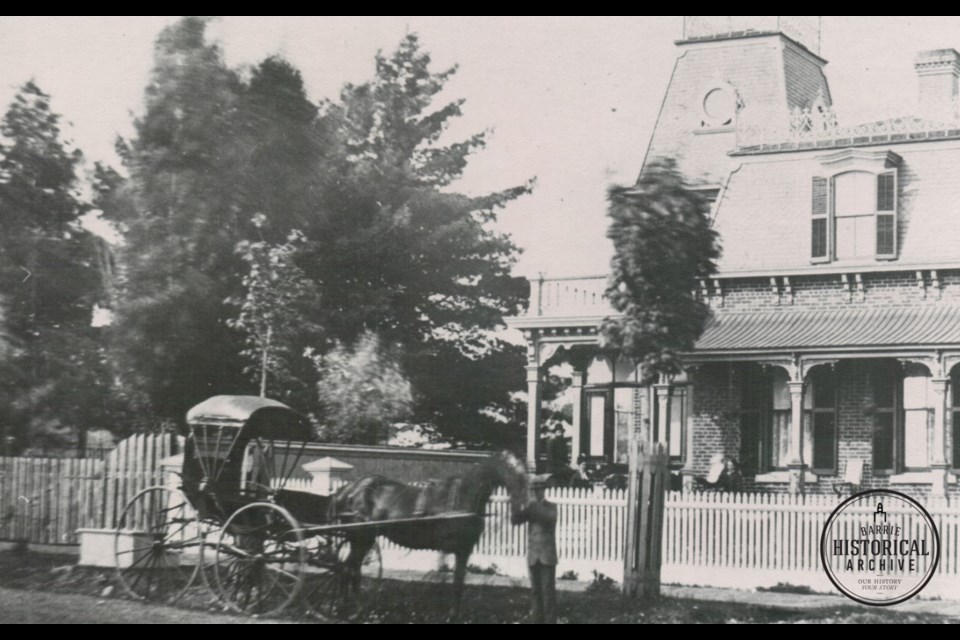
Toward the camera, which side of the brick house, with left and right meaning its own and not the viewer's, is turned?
front

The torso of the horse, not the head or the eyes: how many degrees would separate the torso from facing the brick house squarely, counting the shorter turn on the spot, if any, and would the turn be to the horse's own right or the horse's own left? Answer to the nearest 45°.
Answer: approximately 45° to the horse's own left

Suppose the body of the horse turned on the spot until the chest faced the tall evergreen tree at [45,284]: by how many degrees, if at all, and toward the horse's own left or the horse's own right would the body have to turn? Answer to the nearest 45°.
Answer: approximately 135° to the horse's own left

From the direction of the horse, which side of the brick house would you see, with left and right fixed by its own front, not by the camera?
front

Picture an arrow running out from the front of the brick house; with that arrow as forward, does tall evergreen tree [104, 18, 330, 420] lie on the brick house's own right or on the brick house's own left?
on the brick house's own right

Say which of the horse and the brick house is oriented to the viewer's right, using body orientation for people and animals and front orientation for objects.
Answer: the horse

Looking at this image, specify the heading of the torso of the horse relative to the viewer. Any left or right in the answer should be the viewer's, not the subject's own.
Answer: facing to the right of the viewer

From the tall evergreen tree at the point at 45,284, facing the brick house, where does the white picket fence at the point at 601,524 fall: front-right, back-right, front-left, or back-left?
front-right

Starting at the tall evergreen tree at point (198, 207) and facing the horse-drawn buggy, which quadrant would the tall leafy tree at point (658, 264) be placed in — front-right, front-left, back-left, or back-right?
front-left

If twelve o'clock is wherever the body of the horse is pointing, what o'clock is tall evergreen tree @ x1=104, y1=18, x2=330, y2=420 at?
The tall evergreen tree is roughly at 8 o'clock from the horse.

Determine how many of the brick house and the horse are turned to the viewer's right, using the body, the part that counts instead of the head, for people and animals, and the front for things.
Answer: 1

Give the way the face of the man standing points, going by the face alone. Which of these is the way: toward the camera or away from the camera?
toward the camera

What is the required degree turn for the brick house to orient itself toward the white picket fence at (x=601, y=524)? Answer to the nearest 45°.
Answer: approximately 45° to its right

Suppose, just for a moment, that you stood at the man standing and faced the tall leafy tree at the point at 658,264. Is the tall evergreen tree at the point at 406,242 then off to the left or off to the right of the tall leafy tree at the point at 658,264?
left

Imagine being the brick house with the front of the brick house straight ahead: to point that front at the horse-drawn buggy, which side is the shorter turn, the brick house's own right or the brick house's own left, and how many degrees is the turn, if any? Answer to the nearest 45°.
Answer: approximately 45° to the brick house's own right

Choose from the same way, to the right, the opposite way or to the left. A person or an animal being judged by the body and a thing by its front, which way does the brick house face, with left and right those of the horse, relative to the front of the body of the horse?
to the right

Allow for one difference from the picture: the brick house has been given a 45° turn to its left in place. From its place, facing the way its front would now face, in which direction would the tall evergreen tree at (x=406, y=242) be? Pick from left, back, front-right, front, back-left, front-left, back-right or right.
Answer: right
